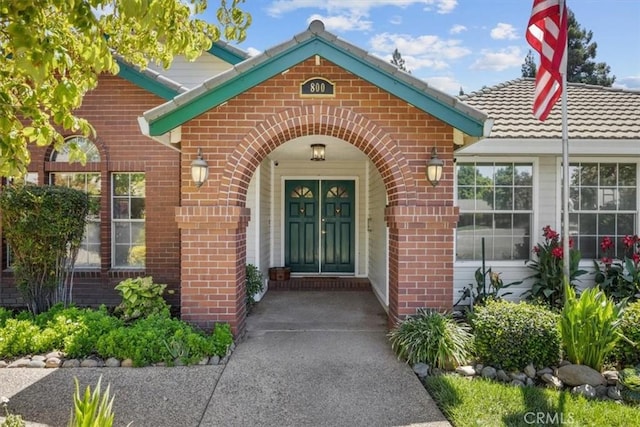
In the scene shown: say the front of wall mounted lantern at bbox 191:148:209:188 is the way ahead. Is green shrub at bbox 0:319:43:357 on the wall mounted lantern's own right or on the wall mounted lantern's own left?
on the wall mounted lantern's own right

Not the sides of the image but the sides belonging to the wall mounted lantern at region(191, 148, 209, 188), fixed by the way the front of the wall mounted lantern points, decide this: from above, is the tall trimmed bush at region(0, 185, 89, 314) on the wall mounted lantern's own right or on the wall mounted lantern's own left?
on the wall mounted lantern's own right

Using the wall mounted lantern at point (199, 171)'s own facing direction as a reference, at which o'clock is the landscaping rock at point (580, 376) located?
The landscaping rock is roughly at 10 o'clock from the wall mounted lantern.

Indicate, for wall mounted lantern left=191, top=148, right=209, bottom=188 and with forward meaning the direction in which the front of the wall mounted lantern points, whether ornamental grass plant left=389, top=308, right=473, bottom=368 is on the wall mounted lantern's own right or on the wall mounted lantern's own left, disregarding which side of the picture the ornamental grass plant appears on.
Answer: on the wall mounted lantern's own left

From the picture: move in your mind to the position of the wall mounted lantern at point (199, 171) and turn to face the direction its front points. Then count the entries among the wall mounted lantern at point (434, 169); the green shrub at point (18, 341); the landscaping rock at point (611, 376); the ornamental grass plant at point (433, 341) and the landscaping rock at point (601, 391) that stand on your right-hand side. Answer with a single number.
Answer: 1

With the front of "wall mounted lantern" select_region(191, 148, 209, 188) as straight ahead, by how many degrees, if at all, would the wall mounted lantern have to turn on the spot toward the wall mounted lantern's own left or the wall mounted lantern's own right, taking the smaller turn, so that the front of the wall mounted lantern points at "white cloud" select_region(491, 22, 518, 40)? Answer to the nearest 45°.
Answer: approximately 135° to the wall mounted lantern's own left

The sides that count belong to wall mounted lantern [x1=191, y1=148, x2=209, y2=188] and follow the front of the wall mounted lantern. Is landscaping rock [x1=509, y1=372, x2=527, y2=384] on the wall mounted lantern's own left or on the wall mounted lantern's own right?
on the wall mounted lantern's own left

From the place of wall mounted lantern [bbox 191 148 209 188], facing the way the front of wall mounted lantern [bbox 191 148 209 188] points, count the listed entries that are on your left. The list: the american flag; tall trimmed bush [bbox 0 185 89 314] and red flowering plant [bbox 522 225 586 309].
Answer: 2

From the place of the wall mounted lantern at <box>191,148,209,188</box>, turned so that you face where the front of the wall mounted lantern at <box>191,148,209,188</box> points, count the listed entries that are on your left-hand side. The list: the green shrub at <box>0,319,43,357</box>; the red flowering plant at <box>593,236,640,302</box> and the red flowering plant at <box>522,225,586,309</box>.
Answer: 2

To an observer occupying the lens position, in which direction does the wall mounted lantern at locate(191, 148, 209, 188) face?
facing the viewer

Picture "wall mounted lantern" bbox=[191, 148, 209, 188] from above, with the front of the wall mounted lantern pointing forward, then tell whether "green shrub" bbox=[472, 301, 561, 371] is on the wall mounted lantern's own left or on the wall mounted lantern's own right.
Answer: on the wall mounted lantern's own left

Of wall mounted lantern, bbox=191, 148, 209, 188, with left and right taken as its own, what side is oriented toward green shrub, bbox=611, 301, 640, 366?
left

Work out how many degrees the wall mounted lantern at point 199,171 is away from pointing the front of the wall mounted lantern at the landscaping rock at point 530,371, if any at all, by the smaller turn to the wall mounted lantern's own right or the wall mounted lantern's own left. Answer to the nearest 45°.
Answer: approximately 45° to the wall mounted lantern's own left
